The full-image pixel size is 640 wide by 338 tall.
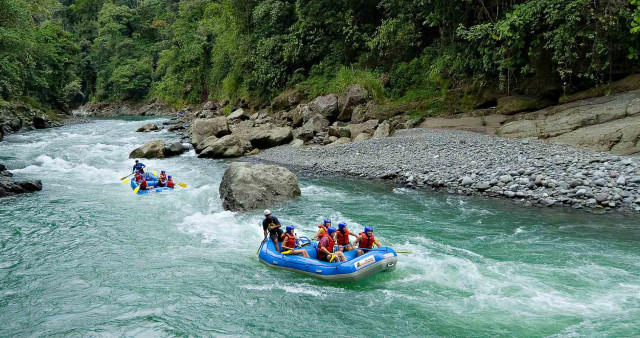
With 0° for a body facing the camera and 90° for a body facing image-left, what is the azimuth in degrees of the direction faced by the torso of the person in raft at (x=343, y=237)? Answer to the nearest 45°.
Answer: approximately 315°

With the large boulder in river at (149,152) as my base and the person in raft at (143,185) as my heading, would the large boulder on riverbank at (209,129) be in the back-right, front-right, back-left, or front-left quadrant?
back-left

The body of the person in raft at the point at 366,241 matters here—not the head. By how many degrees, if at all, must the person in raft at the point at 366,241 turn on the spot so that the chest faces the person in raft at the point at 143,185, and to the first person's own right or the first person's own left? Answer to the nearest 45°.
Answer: approximately 180°

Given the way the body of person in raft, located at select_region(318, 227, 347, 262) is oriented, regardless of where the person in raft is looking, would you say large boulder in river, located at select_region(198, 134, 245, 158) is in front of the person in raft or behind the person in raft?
behind

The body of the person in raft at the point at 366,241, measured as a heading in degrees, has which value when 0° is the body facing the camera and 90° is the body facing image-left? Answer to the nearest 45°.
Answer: approximately 315°

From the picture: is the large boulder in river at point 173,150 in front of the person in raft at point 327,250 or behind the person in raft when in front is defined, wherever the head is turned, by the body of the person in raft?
behind

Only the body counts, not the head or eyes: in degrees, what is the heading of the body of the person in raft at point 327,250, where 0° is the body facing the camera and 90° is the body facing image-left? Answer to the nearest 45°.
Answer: approximately 315°

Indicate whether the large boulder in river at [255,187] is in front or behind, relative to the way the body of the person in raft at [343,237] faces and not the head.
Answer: behind

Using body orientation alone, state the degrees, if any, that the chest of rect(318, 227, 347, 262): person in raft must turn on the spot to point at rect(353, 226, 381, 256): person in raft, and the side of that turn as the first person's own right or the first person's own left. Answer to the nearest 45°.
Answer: approximately 45° to the first person's own left

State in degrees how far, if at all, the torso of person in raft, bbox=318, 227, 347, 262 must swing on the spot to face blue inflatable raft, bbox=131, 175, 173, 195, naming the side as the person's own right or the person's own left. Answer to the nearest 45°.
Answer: approximately 180°

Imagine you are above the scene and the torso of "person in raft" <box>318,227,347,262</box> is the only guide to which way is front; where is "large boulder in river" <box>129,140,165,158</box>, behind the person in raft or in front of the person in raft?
behind
